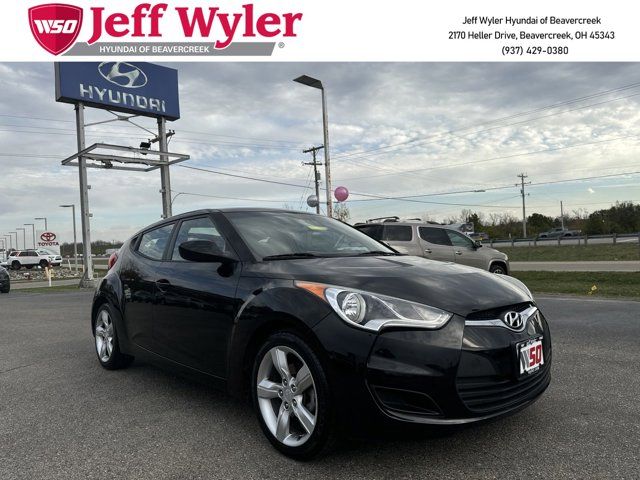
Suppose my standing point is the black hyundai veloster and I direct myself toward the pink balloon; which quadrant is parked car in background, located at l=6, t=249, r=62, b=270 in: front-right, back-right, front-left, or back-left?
front-left

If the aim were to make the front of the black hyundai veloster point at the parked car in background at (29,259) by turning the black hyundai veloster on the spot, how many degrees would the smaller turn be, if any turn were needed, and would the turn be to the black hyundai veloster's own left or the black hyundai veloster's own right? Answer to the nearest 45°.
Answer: approximately 180°

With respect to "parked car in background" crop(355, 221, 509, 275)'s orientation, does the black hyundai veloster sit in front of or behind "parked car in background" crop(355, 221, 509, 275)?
behind

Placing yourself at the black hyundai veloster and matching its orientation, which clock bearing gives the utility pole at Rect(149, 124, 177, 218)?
The utility pole is roughly at 7 o'clock from the black hyundai veloster.

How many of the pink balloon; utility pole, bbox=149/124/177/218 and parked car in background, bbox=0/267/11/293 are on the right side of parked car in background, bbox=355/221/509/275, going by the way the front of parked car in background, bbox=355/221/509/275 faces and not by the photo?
0

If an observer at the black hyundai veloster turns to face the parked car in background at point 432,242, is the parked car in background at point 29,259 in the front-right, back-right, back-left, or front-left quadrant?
front-left

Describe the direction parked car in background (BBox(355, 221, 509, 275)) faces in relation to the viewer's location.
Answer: facing away from the viewer and to the right of the viewer

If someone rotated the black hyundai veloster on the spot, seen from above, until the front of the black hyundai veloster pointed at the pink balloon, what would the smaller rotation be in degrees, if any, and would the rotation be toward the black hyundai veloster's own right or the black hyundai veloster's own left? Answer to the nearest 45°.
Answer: approximately 135° to the black hyundai veloster's own left

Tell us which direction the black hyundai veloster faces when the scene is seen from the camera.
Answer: facing the viewer and to the right of the viewer

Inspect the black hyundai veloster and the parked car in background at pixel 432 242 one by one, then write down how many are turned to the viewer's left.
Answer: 0

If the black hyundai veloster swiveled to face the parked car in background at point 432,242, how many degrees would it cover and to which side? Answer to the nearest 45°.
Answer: approximately 135° to its left

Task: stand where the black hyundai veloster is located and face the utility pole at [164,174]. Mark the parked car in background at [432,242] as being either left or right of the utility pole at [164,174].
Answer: right

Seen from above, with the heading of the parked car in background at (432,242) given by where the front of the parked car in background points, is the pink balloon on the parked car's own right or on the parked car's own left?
on the parked car's own left
